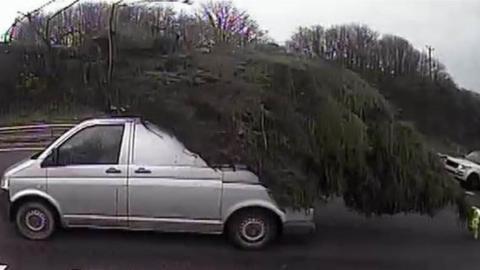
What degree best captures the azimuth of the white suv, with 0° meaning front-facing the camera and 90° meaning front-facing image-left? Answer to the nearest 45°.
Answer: approximately 45°

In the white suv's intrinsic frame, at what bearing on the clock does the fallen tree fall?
The fallen tree is roughly at 11 o'clock from the white suv.

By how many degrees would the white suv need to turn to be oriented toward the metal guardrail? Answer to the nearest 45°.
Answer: approximately 45° to its right
